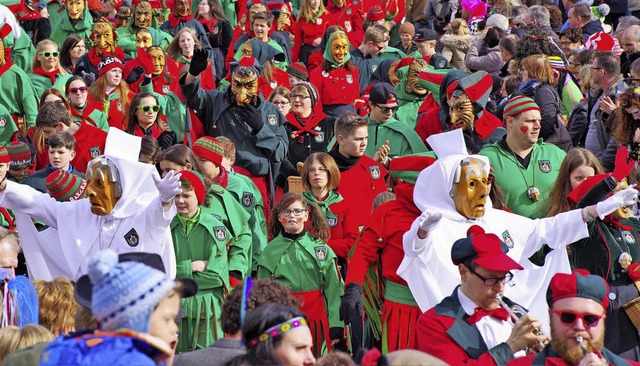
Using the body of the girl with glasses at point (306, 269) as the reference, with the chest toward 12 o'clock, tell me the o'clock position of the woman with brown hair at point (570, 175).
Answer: The woman with brown hair is roughly at 9 o'clock from the girl with glasses.

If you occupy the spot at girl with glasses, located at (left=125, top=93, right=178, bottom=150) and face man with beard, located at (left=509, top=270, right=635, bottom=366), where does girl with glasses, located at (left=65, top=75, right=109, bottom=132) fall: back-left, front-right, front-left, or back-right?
back-right

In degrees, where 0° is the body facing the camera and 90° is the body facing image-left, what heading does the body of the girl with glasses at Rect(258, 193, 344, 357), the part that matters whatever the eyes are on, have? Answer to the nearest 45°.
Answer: approximately 0°

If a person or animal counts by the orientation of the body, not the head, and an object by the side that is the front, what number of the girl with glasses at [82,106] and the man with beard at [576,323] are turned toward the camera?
2

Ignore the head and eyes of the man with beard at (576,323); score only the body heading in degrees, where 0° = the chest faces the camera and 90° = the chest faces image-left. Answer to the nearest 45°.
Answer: approximately 0°

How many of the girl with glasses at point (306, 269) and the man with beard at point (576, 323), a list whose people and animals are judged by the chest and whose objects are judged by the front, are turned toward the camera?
2
